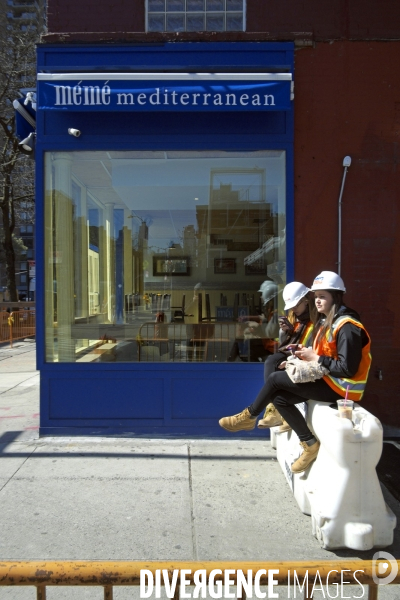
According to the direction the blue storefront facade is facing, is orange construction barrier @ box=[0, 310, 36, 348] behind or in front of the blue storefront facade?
behind

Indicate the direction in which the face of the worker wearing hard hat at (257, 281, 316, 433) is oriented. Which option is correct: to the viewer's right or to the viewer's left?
to the viewer's left

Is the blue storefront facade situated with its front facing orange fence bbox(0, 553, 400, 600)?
yes

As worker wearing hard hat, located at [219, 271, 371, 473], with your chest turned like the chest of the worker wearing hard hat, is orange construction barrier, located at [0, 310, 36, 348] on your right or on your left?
on your right

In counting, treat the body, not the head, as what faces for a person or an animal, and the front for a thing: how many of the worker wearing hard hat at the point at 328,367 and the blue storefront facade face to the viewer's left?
1

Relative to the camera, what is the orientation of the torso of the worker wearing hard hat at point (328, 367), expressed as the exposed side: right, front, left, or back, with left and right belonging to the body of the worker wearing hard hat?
left

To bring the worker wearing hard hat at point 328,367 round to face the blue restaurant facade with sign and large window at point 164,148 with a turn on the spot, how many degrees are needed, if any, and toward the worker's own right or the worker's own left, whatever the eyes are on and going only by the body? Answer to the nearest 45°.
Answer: approximately 45° to the worker's own right

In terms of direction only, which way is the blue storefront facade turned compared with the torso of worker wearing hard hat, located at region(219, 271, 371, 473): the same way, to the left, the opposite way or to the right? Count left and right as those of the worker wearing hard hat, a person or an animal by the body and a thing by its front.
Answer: to the left

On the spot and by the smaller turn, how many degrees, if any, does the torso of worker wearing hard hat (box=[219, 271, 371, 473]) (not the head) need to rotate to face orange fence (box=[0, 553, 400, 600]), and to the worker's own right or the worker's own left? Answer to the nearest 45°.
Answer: approximately 90° to the worker's own left

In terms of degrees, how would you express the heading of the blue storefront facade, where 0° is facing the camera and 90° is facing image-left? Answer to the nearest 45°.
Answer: approximately 0°
